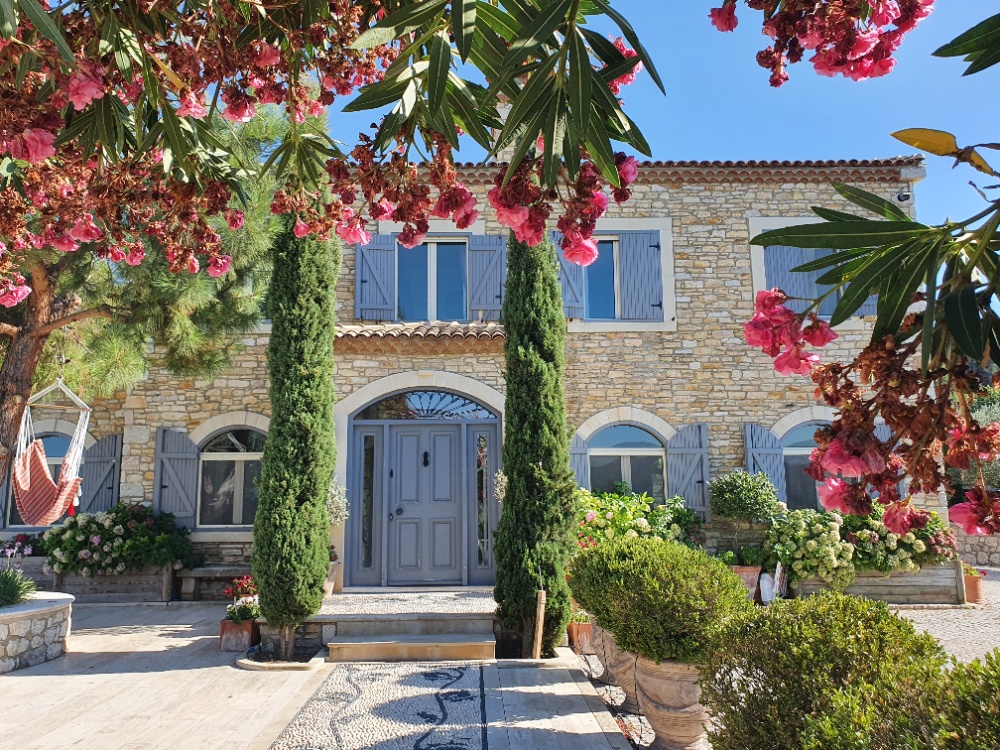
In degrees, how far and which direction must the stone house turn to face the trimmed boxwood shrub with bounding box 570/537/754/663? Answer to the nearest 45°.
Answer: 0° — it already faces it

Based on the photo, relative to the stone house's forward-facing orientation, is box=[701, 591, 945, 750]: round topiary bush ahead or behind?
ahead

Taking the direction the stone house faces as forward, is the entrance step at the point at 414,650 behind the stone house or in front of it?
in front

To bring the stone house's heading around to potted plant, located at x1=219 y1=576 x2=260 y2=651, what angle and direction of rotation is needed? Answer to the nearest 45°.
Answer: approximately 45° to its right

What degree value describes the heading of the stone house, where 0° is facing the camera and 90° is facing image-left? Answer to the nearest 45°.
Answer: approximately 0°

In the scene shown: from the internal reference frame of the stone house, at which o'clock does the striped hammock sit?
The striped hammock is roughly at 2 o'clock from the stone house.

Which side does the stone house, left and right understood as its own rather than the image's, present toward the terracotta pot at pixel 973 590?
left
